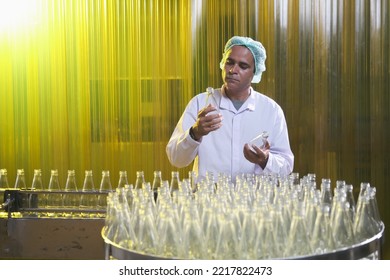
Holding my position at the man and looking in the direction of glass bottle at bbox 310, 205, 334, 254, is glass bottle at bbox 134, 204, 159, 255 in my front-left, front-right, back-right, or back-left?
front-right

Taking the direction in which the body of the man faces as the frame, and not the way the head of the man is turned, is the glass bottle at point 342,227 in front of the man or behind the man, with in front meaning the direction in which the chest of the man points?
in front

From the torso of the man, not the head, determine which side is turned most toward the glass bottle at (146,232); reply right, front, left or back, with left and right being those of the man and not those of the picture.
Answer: front

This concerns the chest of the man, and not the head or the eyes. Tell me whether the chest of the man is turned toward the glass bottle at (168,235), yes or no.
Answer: yes

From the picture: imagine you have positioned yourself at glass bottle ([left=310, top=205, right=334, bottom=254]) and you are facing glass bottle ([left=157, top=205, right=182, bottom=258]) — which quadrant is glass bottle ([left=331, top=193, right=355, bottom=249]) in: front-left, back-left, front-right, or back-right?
back-right

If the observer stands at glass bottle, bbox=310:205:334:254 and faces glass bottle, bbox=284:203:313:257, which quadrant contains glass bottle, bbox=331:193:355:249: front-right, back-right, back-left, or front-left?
back-right

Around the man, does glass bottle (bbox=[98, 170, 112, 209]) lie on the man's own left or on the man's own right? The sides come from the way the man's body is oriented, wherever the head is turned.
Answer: on the man's own right

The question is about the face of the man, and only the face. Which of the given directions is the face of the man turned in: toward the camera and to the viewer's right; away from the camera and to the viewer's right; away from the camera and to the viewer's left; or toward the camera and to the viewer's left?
toward the camera and to the viewer's left

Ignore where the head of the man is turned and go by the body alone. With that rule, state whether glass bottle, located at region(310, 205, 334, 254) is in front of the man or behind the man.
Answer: in front

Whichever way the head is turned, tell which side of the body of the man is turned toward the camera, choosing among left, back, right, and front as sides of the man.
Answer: front

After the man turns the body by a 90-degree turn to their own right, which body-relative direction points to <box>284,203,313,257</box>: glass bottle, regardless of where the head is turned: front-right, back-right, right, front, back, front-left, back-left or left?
left

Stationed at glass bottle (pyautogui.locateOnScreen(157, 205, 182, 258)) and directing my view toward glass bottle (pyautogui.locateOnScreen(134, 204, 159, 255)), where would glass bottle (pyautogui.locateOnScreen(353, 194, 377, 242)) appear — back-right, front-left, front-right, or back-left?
back-right
